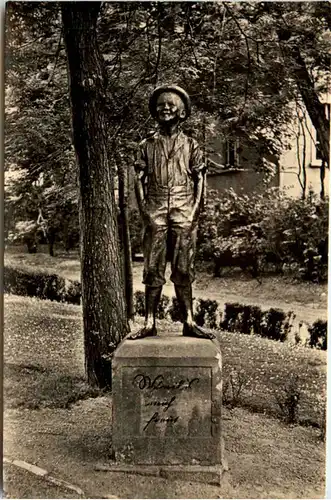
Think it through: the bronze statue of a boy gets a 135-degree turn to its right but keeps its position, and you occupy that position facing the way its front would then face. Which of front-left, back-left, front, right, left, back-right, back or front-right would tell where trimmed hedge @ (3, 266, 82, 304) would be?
front

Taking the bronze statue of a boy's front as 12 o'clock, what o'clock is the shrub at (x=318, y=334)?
The shrub is roughly at 8 o'clock from the bronze statue of a boy.

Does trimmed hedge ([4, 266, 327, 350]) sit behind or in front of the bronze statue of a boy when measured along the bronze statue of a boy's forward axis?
behind

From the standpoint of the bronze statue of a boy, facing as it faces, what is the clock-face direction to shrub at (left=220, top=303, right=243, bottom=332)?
The shrub is roughly at 7 o'clock from the bronze statue of a boy.

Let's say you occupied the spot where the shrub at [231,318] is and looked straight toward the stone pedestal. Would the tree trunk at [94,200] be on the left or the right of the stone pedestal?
right

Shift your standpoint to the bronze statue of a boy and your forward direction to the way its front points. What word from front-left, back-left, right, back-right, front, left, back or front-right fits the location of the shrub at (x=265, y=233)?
back-left

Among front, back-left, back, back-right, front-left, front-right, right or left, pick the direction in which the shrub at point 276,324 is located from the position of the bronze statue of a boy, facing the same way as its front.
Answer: back-left

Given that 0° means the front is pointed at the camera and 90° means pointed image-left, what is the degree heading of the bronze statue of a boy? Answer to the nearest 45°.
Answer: approximately 0°
